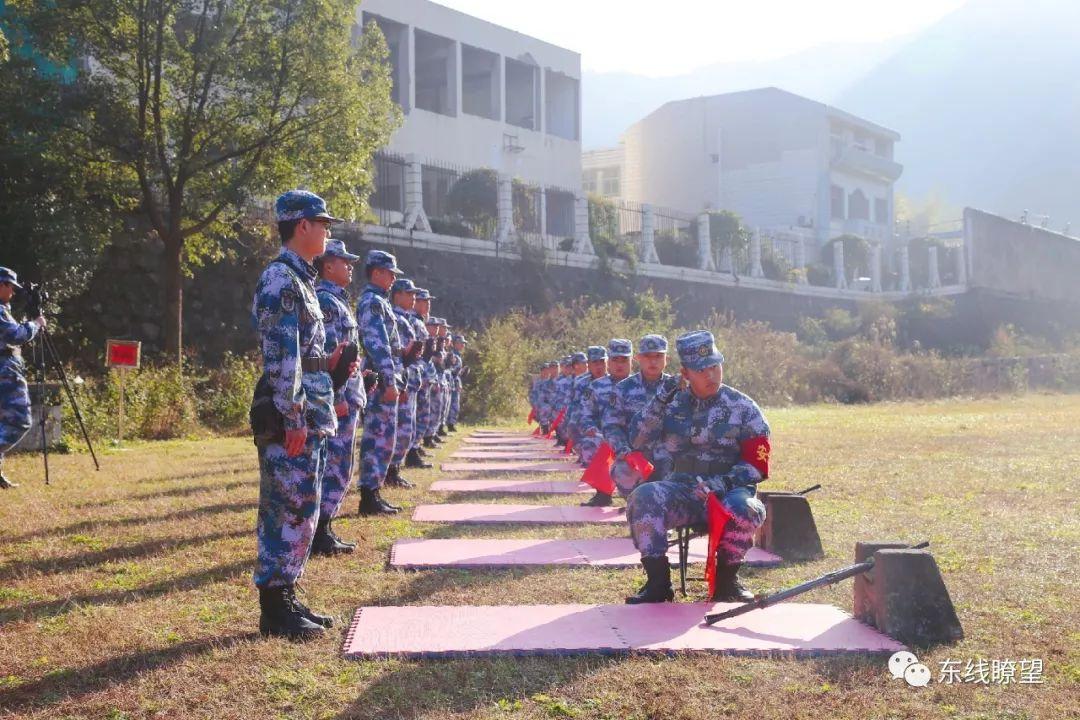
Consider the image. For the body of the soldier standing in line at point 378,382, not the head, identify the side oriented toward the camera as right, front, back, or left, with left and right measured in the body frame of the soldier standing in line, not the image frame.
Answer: right

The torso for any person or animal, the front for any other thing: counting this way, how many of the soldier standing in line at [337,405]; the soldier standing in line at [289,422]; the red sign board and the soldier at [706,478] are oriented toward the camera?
2

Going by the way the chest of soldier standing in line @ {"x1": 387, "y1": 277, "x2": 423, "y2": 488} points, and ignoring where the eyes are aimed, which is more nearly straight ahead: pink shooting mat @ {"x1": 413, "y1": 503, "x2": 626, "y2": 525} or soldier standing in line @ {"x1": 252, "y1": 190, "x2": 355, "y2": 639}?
the pink shooting mat

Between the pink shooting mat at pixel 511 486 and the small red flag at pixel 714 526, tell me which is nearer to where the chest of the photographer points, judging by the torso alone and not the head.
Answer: the pink shooting mat

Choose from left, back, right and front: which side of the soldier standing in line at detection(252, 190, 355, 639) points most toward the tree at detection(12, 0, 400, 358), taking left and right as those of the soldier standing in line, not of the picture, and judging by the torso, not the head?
left

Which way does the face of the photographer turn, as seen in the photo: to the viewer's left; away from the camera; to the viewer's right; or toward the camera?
to the viewer's right

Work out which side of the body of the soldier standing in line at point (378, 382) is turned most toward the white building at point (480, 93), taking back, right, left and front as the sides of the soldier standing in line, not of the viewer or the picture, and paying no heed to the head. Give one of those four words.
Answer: left

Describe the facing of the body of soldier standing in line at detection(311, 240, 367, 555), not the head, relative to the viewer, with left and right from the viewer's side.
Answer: facing to the right of the viewer

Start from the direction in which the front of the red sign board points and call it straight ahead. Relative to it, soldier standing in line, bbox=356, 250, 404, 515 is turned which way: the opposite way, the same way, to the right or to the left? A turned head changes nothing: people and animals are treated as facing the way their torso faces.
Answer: to the left

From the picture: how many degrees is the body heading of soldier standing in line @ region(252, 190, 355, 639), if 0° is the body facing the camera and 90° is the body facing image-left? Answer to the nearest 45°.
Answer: approximately 270°

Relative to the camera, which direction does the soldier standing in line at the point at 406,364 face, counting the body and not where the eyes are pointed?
to the viewer's right
